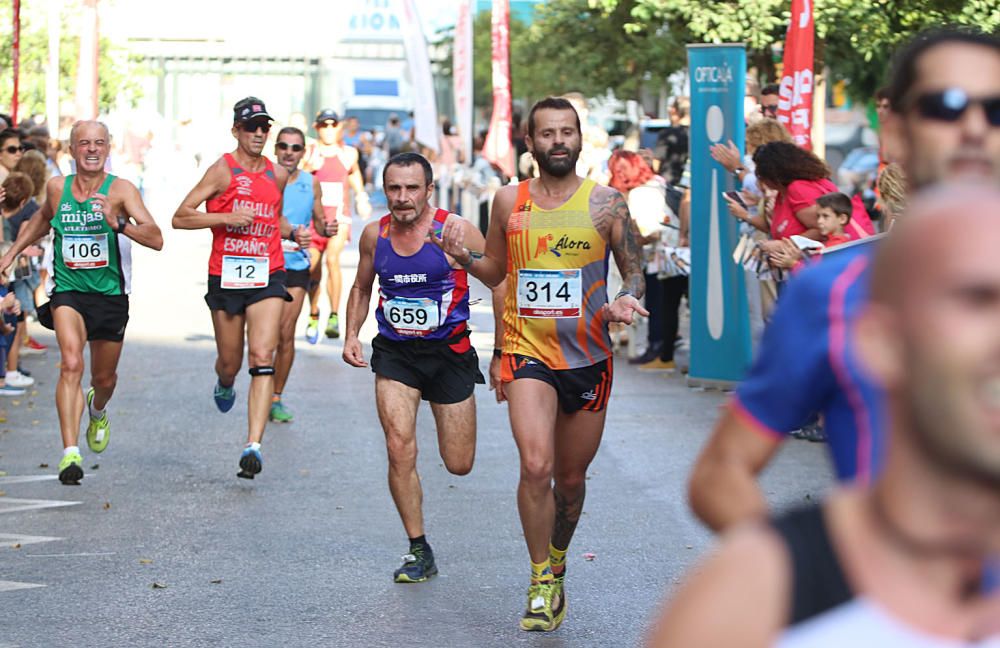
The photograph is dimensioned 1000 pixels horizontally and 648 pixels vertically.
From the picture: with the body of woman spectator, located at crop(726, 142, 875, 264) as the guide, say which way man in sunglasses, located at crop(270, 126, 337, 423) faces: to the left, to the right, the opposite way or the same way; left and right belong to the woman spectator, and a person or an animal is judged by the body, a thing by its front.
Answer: to the left

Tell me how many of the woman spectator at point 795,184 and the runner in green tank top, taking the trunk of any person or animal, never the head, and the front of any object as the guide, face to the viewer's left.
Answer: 1

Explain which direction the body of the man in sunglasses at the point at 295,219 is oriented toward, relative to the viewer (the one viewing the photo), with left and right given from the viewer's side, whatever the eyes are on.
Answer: facing the viewer

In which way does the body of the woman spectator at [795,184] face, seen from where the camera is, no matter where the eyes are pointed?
to the viewer's left

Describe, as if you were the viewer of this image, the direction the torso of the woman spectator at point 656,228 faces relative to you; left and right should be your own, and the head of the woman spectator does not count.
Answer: facing to the left of the viewer

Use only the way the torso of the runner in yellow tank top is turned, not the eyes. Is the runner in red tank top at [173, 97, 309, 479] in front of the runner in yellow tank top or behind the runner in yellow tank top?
behind

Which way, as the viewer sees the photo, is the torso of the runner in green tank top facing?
toward the camera

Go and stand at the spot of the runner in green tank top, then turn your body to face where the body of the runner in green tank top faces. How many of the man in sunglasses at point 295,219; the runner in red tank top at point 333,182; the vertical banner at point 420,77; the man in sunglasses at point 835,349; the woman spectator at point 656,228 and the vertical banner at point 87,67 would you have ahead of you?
1

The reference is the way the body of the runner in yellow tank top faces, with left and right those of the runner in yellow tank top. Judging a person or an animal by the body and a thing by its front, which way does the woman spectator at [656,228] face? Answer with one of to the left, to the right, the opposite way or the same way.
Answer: to the right

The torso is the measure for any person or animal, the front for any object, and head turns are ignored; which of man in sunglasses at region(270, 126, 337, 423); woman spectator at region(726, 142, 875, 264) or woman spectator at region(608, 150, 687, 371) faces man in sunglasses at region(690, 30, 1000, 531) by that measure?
man in sunglasses at region(270, 126, 337, 423)

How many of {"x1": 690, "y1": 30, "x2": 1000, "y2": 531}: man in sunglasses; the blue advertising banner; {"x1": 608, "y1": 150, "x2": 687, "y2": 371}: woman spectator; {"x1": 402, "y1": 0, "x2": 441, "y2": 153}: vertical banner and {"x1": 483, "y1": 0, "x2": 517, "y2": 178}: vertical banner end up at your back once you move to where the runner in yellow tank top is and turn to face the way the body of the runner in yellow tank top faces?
4

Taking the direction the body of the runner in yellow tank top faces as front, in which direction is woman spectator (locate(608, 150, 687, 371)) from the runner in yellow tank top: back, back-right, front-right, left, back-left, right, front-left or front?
back

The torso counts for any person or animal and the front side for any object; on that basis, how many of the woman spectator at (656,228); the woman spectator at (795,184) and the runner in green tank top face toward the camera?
1
